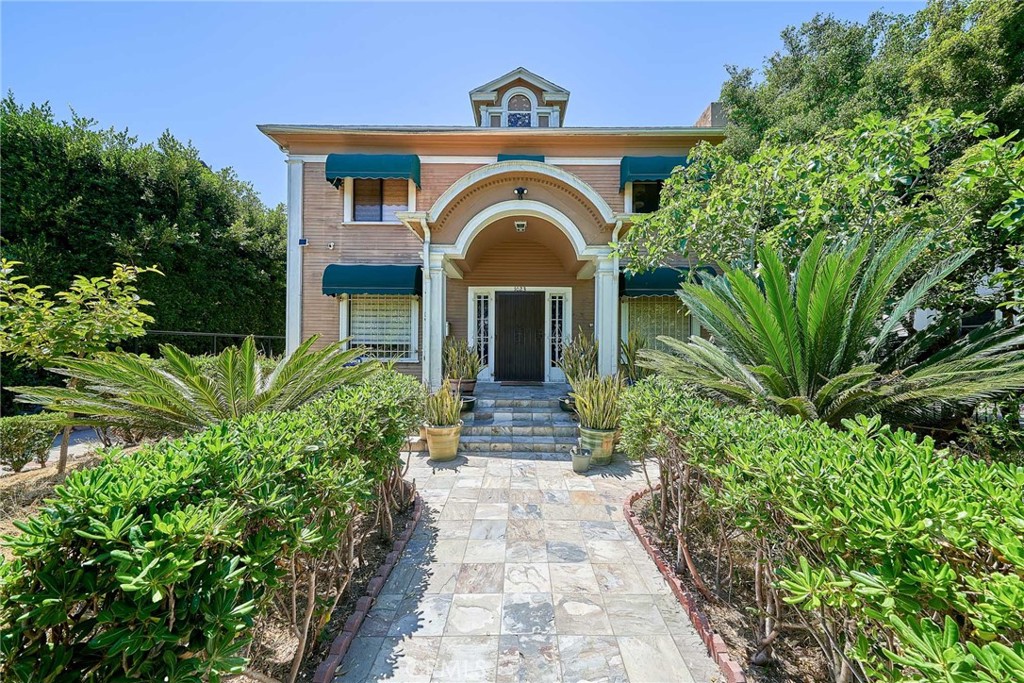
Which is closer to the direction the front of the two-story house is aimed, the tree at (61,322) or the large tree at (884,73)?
the tree

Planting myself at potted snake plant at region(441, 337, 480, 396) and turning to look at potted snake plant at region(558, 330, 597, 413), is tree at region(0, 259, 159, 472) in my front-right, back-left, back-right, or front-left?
back-right

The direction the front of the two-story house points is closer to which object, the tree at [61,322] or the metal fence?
the tree

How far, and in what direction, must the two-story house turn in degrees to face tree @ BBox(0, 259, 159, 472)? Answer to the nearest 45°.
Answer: approximately 45° to its right

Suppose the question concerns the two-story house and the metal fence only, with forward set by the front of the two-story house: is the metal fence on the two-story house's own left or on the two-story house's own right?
on the two-story house's own right

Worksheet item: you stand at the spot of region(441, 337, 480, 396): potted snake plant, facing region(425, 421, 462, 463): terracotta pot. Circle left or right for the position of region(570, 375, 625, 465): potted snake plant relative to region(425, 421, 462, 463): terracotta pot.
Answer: left

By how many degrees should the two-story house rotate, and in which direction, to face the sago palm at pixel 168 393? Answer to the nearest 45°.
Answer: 0° — it already faces it

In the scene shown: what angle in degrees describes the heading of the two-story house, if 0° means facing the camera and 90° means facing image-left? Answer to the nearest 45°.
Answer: approximately 0°

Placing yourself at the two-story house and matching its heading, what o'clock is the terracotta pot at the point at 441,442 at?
The terracotta pot is roughly at 12 o'clock from the two-story house.

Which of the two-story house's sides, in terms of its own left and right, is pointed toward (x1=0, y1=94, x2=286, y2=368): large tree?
right

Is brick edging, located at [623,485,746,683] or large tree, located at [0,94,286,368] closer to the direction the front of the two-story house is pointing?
the brick edging

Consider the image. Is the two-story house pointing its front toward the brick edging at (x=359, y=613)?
yes
